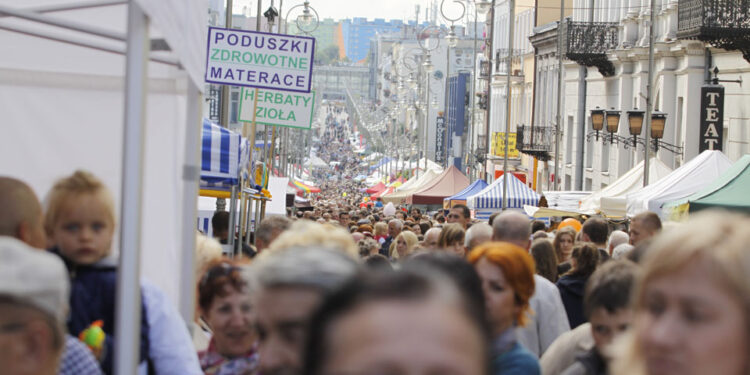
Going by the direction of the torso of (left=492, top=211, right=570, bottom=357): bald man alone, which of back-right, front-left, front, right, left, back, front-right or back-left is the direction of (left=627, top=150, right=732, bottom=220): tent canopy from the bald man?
front

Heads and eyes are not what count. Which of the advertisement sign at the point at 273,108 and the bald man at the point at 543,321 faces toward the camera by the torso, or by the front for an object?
the advertisement sign

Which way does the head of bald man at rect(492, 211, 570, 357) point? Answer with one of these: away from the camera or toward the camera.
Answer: away from the camera

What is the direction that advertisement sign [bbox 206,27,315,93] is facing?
toward the camera

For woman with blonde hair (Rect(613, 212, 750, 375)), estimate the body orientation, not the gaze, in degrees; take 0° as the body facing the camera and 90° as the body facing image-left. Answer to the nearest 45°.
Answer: approximately 45°

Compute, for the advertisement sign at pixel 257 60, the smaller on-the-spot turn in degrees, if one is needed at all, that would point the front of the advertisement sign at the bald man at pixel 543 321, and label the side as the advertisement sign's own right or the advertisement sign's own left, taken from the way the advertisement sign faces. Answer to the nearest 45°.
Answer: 0° — it already faces them

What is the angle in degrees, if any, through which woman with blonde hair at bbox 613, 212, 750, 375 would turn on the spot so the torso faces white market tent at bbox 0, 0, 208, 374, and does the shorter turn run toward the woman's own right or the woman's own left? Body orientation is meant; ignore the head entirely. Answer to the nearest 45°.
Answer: approximately 90° to the woman's own right

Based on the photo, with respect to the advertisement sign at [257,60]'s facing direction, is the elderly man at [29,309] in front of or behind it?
in front

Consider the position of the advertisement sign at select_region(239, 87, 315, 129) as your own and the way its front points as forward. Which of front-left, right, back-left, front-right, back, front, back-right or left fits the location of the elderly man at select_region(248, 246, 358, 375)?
front

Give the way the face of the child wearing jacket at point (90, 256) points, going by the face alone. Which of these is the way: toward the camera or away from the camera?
toward the camera

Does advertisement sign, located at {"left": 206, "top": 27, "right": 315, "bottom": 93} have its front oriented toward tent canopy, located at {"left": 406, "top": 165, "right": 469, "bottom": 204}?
no

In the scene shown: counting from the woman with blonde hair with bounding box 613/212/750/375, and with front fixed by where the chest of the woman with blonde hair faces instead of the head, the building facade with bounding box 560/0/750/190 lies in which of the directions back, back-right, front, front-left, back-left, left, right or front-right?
back-right

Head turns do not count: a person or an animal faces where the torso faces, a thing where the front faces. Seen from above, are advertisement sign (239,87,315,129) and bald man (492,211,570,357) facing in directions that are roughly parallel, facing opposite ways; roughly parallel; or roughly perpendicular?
roughly parallel, facing opposite ways

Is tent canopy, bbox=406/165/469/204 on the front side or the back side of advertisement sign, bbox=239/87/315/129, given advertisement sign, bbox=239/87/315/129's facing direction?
on the back side

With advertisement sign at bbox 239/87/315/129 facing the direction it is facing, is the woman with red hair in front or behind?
in front

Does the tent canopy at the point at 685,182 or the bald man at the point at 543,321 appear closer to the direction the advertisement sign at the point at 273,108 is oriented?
the bald man

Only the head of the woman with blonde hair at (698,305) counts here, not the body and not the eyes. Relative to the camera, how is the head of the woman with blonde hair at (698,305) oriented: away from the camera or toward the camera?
toward the camera

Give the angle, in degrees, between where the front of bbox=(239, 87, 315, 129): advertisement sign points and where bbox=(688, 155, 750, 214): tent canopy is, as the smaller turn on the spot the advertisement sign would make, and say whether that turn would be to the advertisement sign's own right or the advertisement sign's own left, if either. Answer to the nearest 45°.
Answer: approximately 45° to the advertisement sign's own left

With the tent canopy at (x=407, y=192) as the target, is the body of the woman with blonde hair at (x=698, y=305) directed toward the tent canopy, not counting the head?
no

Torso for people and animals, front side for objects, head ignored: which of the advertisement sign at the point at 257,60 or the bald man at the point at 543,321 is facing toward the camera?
the advertisement sign
